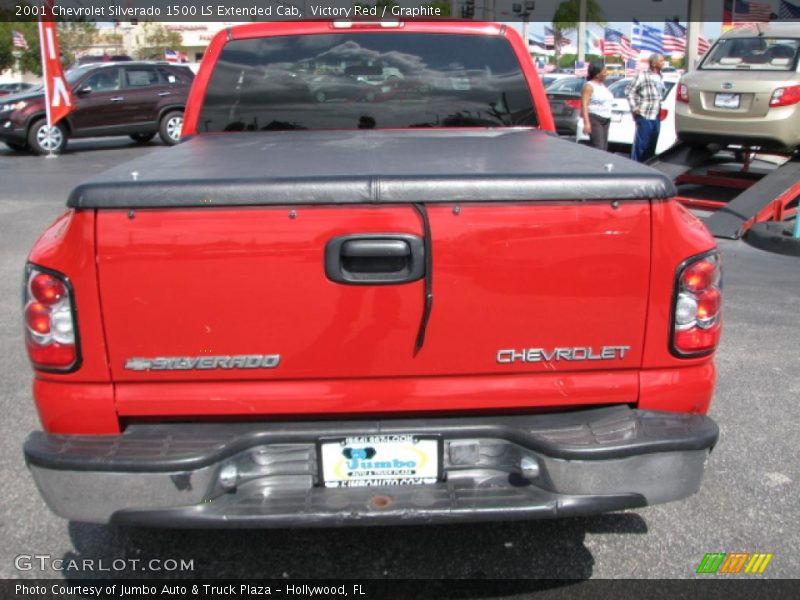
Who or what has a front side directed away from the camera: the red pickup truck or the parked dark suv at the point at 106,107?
the red pickup truck

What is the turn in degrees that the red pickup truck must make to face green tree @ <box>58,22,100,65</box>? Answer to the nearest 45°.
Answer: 0° — it already faces it

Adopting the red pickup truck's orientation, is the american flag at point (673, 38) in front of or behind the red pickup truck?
in front

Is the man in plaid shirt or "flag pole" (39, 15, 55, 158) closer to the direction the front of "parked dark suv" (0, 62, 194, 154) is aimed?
the flag pole

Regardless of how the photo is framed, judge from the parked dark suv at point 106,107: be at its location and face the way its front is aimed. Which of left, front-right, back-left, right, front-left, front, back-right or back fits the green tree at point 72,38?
back-right

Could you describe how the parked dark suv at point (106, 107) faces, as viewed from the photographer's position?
facing the viewer and to the left of the viewer

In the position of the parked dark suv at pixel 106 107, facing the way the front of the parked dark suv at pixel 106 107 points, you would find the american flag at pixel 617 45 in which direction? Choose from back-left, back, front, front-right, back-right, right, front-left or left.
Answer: back

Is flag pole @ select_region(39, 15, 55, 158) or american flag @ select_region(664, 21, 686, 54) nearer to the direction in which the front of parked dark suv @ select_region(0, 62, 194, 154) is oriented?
the flag pole

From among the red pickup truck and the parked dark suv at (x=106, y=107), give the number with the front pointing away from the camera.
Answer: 1

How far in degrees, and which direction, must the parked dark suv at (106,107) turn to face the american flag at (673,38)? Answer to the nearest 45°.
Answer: approximately 180°

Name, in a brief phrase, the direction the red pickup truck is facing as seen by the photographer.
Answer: facing away from the viewer
